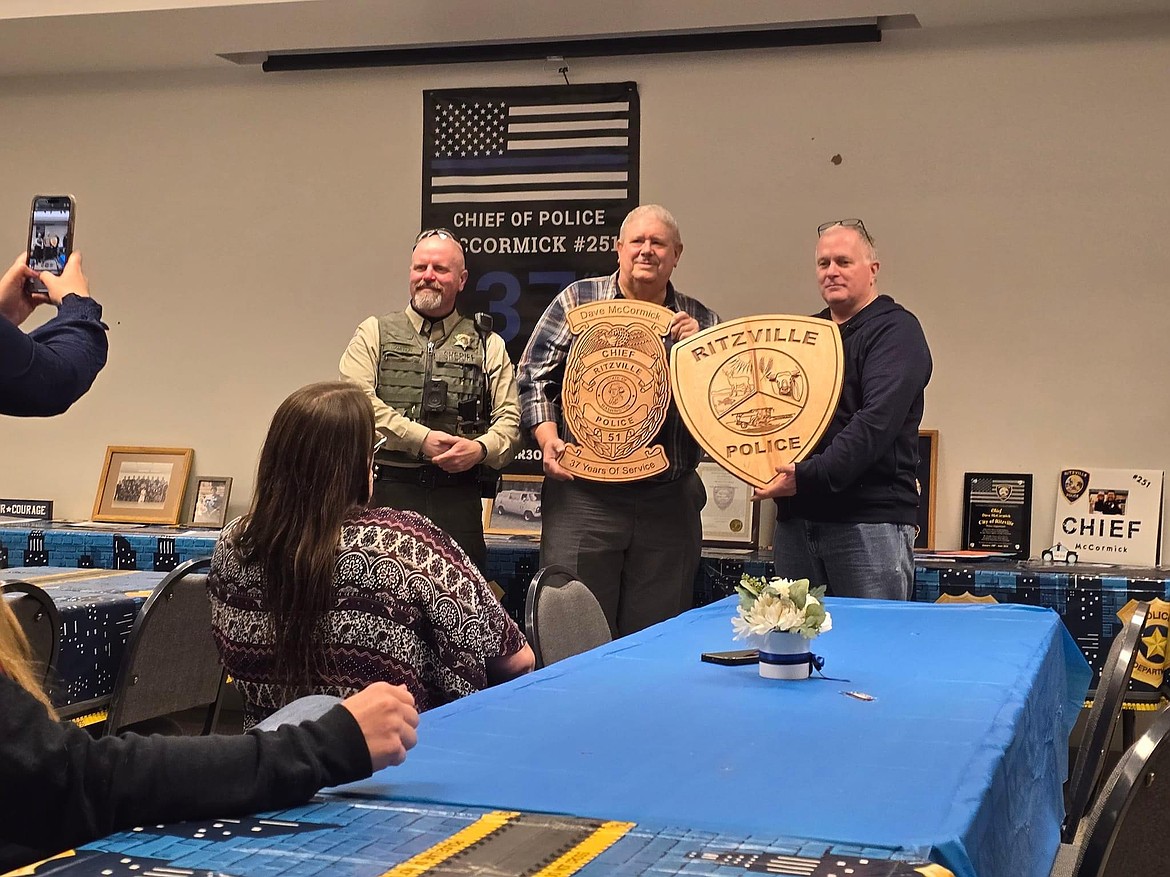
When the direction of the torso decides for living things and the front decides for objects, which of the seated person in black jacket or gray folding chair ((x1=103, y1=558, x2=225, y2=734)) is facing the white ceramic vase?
the seated person in black jacket

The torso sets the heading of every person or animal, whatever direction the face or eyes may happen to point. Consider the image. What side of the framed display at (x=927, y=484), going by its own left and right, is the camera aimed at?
front

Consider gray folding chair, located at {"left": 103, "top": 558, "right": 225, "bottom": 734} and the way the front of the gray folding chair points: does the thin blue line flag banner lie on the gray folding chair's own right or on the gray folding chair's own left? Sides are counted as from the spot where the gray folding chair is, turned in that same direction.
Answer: on the gray folding chair's own right

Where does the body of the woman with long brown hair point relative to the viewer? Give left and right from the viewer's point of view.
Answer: facing away from the viewer and to the right of the viewer

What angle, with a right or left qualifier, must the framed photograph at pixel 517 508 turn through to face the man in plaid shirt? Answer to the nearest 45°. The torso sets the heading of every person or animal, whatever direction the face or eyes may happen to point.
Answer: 0° — it already faces them

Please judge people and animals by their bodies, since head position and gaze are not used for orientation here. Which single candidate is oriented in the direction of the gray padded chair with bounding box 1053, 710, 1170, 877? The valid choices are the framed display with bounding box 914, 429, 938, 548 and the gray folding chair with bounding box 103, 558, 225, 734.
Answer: the framed display

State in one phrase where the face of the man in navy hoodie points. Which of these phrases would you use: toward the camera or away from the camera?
toward the camera

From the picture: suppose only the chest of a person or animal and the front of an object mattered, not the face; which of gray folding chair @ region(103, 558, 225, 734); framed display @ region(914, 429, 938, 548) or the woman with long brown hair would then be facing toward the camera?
the framed display

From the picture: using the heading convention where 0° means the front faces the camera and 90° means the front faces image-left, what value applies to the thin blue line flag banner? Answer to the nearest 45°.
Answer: approximately 0°

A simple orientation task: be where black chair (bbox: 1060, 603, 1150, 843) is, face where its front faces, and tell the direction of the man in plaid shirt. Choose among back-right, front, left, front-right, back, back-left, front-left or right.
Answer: front-right

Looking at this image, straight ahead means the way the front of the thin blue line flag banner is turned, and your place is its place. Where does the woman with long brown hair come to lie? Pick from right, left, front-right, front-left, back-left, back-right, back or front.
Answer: front

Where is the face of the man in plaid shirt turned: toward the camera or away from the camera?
toward the camera

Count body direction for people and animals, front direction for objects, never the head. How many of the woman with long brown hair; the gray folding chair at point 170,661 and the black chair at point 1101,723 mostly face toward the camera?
0

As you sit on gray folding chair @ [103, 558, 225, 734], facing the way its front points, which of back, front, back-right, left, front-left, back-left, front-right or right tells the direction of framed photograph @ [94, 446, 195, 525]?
front-right

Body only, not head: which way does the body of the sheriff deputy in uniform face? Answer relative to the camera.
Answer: toward the camera

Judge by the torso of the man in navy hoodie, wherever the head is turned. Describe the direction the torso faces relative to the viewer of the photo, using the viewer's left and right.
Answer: facing the viewer and to the left of the viewer

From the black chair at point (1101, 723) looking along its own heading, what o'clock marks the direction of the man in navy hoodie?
The man in navy hoodie is roughly at 2 o'clock from the black chair.

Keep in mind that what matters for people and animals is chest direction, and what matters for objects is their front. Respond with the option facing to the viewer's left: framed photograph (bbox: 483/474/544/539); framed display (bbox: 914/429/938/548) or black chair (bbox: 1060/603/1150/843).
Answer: the black chair

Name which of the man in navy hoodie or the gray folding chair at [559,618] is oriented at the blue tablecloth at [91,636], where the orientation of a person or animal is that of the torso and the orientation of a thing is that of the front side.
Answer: the man in navy hoodie

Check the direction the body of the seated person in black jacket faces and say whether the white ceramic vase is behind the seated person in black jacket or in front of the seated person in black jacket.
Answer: in front

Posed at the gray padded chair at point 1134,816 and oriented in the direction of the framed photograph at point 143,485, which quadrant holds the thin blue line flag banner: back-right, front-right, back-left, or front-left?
front-right
